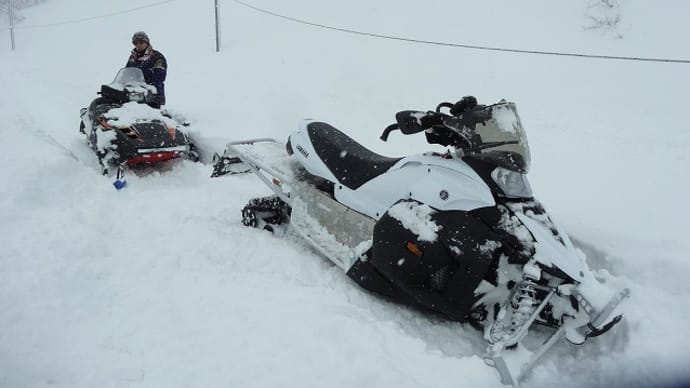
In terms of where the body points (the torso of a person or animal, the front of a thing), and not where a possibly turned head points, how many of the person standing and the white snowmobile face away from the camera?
0

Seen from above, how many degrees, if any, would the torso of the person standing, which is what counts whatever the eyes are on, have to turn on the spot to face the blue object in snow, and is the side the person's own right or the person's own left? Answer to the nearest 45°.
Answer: approximately 45° to the person's own left

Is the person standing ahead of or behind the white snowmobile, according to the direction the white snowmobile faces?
behind

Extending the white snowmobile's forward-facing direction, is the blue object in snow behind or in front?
behind

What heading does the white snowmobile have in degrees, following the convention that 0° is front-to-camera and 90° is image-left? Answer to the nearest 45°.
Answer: approximately 315°

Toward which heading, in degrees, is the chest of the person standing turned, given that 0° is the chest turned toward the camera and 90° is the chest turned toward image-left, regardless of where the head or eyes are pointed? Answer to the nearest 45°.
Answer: approximately 45°
